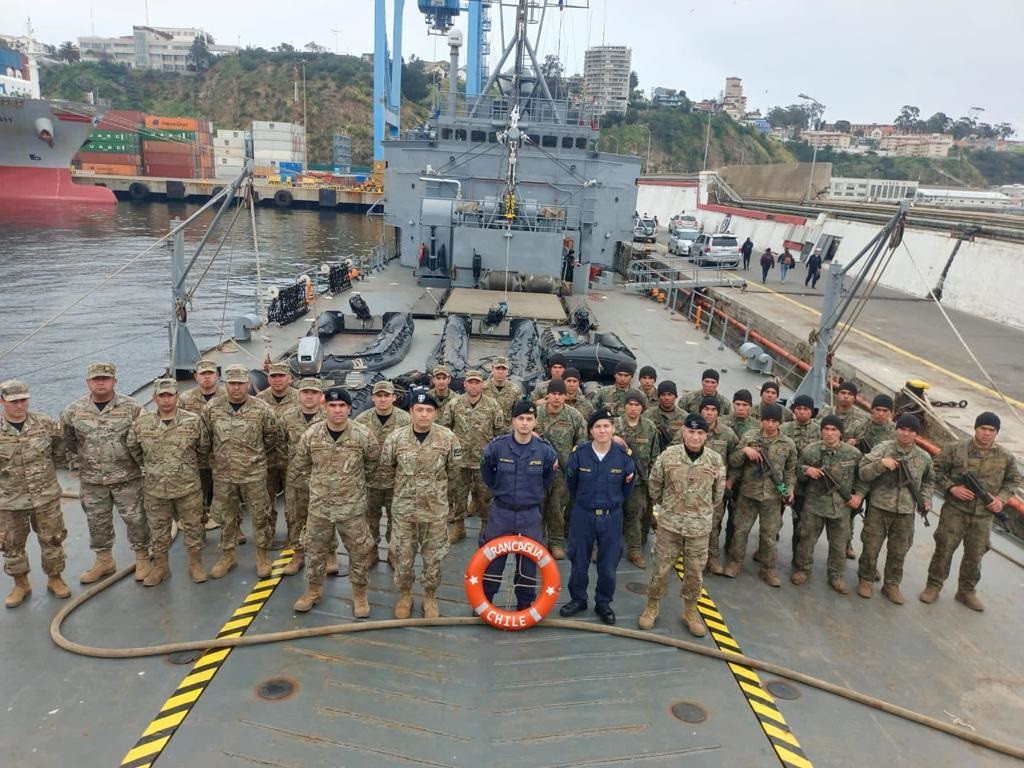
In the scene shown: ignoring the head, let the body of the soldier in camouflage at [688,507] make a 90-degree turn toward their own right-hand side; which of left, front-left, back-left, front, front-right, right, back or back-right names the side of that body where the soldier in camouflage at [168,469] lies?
front

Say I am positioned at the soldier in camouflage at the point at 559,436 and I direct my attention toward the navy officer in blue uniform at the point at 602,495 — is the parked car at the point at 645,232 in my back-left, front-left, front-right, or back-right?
back-left

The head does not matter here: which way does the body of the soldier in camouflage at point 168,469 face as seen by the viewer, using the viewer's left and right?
facing the viewer

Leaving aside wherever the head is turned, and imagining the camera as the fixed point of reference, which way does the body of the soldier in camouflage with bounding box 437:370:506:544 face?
toward the camera

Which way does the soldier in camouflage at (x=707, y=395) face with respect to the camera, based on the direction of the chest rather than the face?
toward the camera
